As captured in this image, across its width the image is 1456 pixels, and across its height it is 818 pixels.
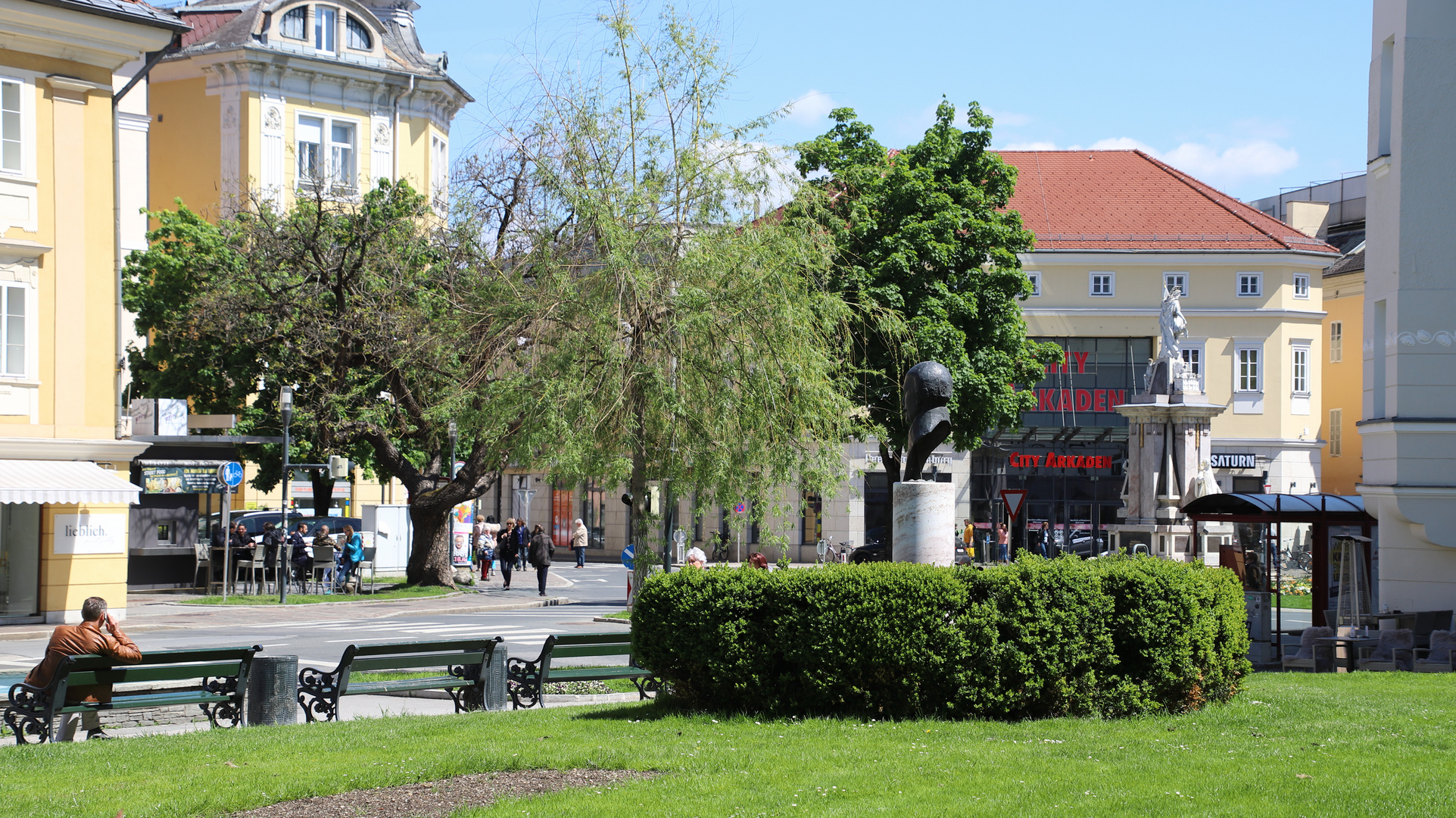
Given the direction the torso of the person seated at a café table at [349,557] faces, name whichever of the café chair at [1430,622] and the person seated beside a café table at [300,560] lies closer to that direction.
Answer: the person seated beside a café table

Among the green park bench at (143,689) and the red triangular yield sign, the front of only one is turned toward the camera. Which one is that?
the red triangular yield sign

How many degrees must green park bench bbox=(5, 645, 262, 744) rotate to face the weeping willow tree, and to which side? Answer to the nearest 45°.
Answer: approximately 90° to its right

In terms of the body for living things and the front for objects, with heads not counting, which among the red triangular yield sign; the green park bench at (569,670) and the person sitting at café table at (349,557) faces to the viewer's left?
the person sitting at café table

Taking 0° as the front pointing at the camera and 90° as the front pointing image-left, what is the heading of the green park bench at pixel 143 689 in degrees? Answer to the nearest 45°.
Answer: approximately 135°

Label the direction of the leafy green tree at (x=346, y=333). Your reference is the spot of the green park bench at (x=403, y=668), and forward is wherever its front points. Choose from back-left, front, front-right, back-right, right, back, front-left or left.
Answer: front-right

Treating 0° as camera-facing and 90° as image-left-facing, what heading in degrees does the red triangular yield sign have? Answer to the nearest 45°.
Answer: approximately 0°

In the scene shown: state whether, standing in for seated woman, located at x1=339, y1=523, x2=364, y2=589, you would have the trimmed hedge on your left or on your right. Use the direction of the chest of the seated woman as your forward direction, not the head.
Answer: on your left

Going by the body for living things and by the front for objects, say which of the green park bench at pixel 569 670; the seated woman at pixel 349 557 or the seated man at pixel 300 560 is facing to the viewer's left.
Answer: the seated woman at pixel 349 557
